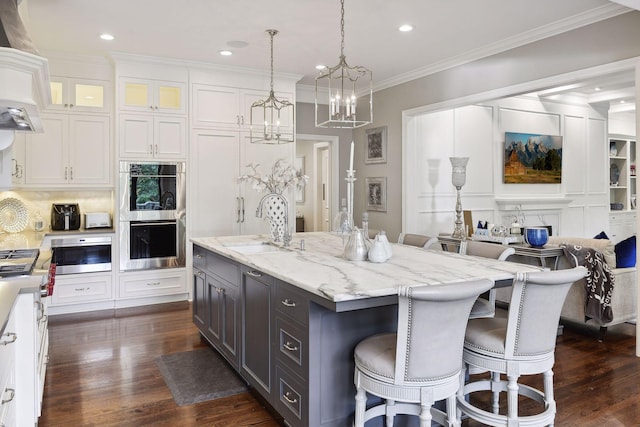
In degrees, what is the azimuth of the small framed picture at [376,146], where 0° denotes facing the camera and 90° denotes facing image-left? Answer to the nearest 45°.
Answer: approximately 45°

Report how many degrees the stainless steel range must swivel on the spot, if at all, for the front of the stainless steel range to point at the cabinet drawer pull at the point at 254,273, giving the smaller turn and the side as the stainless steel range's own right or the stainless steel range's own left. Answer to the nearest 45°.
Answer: approximately 45° to the stainless steel range's own right

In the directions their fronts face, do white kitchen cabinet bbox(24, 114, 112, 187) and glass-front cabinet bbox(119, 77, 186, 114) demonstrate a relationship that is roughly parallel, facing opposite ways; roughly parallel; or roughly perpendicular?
roughly parallel

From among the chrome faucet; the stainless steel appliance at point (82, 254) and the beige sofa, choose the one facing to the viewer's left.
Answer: the chrome faucet

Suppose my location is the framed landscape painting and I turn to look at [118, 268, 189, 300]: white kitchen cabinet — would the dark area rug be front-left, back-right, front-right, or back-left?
front-left

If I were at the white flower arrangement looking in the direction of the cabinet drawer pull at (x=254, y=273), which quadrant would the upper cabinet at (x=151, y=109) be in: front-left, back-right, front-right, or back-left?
back-right

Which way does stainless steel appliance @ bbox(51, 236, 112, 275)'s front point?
toward the camera

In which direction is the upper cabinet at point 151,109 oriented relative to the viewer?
toward the camera

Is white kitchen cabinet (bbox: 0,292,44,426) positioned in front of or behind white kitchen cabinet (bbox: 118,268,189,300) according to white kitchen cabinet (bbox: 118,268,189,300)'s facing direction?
in front

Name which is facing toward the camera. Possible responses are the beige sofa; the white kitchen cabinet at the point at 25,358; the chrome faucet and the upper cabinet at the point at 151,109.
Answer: the upper cabinet

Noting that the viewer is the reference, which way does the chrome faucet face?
facing to the left of the viewer

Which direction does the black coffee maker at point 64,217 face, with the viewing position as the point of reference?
facing the viewer

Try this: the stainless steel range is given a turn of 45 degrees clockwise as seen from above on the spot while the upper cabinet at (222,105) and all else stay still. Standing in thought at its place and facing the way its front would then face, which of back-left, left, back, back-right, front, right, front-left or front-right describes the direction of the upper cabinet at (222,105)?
left
